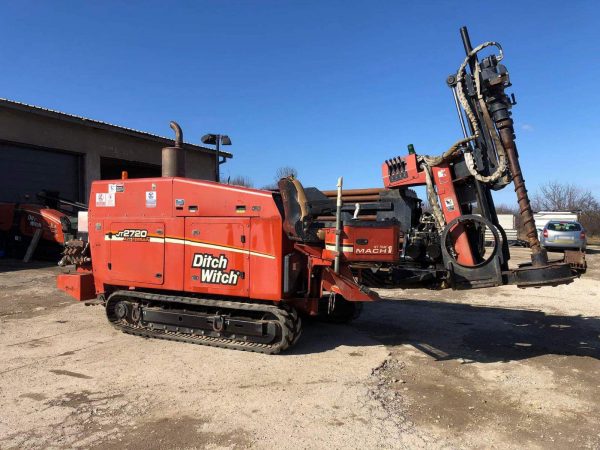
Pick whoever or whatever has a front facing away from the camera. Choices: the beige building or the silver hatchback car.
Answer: the silver hatchback car

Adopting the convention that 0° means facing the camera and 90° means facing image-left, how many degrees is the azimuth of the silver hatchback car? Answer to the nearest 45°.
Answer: approximately 180°

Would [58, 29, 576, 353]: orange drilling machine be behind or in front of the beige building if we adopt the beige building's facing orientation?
in front

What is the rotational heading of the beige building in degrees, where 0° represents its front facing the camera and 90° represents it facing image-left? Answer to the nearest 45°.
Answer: approximately 315°

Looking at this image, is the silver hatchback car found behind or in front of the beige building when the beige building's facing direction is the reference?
in front

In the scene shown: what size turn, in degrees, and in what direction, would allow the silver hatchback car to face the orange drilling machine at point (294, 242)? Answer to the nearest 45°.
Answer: approximately 180°

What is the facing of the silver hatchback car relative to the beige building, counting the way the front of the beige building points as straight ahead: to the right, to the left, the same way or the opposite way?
to the left

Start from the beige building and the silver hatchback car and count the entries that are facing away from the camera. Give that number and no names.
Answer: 1
